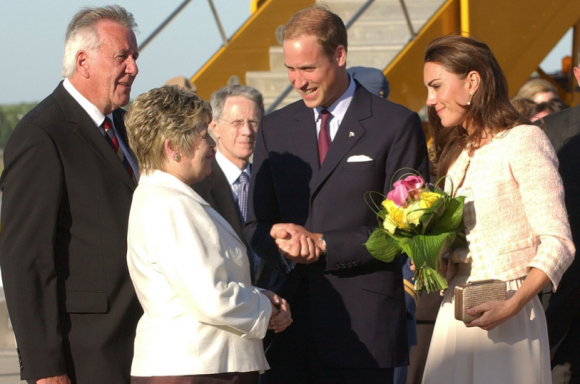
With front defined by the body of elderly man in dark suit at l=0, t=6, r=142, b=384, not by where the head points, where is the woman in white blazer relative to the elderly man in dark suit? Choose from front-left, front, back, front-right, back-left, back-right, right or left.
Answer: front

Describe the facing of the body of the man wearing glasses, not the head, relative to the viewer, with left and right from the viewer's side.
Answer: facing the viewer and to the right of the viewer

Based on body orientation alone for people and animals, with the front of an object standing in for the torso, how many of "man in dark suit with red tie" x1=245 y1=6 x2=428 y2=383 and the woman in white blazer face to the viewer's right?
1

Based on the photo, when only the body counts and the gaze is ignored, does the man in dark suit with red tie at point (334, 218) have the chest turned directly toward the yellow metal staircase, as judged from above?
no

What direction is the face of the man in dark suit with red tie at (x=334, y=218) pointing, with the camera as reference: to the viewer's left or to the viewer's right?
to the viewer's left

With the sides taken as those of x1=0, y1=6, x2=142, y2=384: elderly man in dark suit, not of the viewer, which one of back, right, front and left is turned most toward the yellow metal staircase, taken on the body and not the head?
left

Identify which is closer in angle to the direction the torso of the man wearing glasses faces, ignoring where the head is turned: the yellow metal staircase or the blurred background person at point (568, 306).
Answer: the blurred background person

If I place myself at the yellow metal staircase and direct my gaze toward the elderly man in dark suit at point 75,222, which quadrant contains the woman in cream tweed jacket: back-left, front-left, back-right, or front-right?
front-left

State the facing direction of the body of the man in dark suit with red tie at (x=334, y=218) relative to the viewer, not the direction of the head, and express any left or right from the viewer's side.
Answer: facing the viewer and to the left of the viewer

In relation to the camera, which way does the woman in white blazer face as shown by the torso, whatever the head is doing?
to the viewer's right

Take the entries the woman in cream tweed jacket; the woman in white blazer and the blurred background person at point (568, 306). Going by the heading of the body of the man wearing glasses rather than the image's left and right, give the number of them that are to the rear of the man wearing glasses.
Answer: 0
